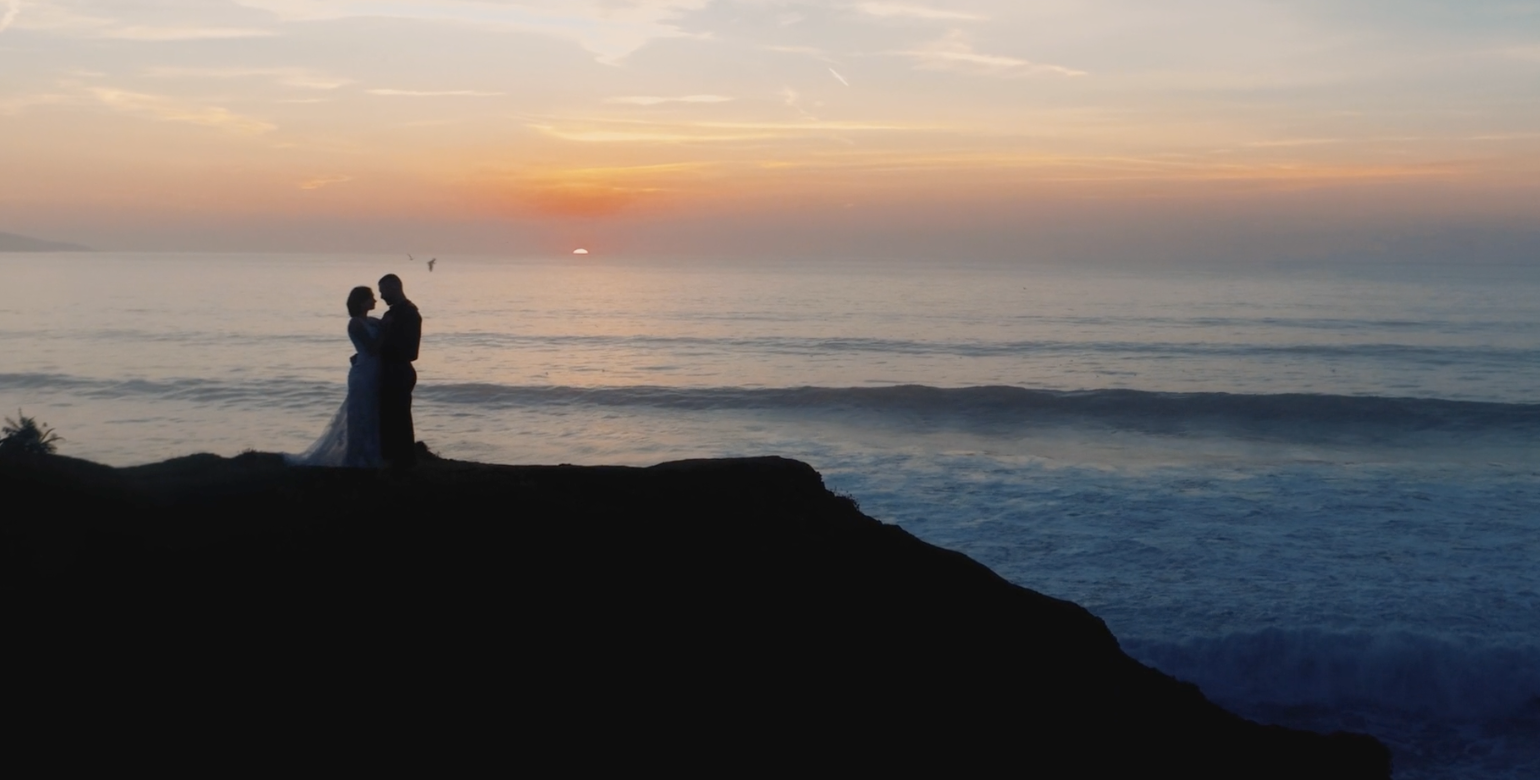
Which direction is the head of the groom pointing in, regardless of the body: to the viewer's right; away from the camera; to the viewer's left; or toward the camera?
to the viewer's left

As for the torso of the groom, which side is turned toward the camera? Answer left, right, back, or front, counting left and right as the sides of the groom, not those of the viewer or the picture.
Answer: left

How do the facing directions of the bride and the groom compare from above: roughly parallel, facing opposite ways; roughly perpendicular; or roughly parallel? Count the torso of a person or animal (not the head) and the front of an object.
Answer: roughly parallel, facing opposite ways

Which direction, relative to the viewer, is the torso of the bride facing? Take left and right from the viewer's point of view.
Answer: facing to the right of the viewer

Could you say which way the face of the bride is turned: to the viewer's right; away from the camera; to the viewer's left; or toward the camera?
to the viewer's right

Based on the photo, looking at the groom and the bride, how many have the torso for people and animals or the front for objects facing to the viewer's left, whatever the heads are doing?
1

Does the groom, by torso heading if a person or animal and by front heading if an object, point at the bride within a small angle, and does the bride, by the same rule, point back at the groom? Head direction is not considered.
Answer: yes
